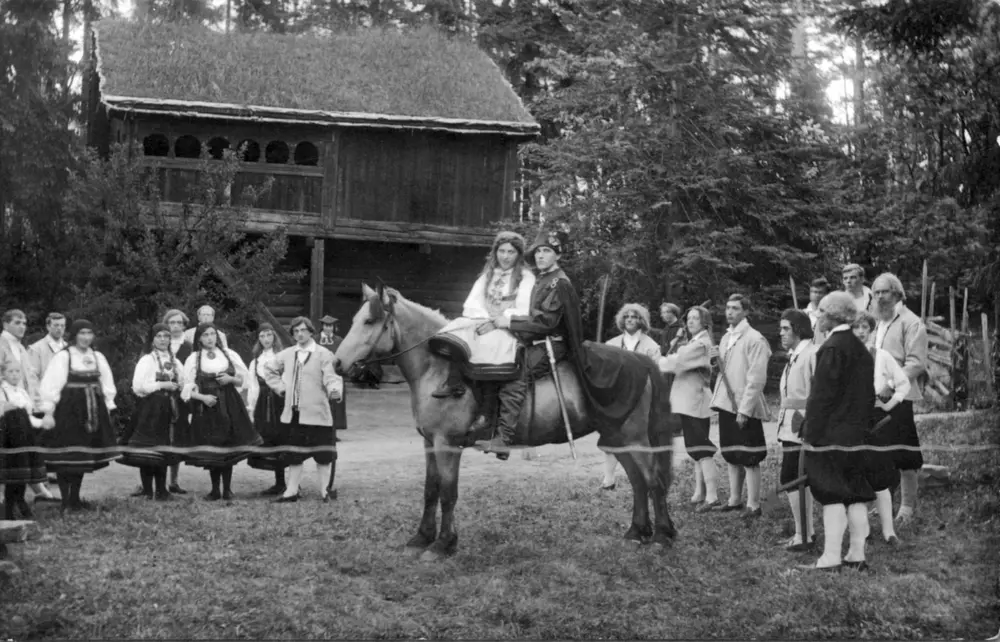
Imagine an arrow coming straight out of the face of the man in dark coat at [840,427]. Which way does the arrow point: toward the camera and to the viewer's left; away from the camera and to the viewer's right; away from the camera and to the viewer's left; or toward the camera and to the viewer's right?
away from the camera and to the viewer's left

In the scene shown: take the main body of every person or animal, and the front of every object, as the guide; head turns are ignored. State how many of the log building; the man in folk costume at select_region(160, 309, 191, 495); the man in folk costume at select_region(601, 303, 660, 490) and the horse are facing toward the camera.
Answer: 3

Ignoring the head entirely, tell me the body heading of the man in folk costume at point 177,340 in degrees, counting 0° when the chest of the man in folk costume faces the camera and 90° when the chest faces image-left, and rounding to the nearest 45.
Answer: approximately 0°

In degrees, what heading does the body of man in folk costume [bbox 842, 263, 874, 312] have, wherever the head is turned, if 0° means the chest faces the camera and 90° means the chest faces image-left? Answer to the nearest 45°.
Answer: approximately 45°

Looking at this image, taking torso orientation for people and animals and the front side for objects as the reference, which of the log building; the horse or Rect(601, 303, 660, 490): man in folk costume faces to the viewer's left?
the horse

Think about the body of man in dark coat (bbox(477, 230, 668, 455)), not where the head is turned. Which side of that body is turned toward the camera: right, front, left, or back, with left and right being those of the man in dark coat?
left

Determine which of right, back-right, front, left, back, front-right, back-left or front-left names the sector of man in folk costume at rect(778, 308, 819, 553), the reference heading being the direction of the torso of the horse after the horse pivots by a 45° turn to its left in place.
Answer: back-left

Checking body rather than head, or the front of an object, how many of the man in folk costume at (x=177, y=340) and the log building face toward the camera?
2

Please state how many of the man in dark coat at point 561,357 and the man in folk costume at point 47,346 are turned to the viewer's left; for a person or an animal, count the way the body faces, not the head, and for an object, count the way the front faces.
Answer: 1

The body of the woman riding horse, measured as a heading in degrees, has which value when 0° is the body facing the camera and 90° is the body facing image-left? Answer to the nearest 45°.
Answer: approximately 45°

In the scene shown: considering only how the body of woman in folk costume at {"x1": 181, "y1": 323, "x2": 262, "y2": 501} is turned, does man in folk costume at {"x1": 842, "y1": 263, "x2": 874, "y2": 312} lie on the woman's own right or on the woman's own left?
on the woman's own left
